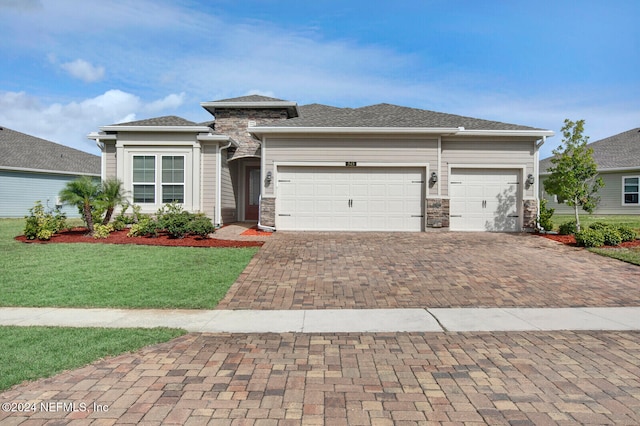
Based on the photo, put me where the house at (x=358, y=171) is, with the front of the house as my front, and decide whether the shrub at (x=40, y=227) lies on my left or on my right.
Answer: on my right

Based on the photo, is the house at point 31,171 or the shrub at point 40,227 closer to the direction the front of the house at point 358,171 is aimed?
the shrub

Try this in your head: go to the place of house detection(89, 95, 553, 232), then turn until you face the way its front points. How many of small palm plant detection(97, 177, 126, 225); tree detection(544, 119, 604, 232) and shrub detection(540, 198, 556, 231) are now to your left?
2

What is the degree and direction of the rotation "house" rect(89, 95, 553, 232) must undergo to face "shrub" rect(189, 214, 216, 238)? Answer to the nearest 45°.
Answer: approximately 45° to its right

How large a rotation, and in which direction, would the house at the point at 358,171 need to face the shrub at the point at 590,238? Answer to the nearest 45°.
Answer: approximately 45° to its left

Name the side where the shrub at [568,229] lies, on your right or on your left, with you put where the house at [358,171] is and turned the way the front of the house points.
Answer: on your left

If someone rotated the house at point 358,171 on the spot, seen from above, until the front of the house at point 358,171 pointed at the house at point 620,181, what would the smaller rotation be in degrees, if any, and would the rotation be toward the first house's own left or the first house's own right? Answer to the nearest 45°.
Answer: approximately 135° to the first house's own left

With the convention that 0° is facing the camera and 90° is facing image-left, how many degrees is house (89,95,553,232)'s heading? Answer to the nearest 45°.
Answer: approximately 0°

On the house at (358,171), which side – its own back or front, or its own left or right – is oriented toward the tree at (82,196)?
right

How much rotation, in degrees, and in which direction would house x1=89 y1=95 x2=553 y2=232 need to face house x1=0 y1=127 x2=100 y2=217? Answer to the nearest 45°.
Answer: approximately 135° to its right

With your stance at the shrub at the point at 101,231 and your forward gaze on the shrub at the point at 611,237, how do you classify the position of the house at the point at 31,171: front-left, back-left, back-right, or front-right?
back-left

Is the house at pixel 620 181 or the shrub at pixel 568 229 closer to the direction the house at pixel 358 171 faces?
the shrub
